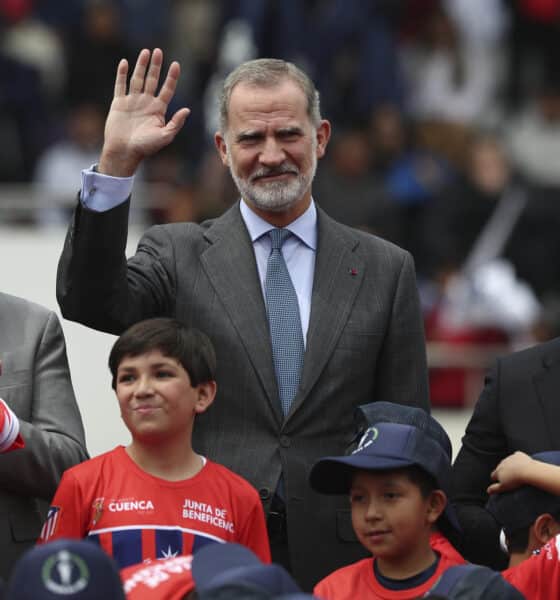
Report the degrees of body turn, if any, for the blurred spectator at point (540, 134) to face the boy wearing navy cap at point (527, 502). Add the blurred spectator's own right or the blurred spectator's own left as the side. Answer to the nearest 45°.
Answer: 0° — they already face them

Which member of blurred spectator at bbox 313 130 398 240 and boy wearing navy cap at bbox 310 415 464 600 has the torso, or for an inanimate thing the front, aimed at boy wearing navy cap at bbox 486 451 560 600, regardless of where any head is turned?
the blurred spectator

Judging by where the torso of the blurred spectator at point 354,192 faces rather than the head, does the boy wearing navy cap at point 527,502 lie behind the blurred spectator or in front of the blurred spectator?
in front

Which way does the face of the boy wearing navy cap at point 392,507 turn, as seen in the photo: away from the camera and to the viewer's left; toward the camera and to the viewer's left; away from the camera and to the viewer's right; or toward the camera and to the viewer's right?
toward the camera and to the viewer's left

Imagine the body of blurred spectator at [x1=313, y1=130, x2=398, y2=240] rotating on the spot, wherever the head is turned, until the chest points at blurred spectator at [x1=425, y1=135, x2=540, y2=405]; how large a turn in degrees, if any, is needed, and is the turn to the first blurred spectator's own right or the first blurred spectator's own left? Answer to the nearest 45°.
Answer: approximately 90° to the first blurred spectator's own left

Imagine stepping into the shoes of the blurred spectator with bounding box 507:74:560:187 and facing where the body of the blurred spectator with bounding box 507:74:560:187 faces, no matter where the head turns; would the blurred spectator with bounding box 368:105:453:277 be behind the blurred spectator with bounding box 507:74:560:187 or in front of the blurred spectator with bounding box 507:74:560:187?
in front

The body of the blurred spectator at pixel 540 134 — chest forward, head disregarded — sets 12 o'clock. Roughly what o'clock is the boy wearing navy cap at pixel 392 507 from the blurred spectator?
The boy wearing navy cap is roughly at 12 o'clock from the blurred spectator.

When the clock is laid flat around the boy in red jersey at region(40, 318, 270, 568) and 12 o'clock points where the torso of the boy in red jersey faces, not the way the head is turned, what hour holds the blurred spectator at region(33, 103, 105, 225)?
The blurred spectator is roughly at 6 o'clock from the boy in red jersey.

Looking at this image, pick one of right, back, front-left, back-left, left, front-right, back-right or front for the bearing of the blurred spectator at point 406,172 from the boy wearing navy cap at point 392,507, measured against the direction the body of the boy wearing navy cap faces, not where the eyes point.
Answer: back-right
